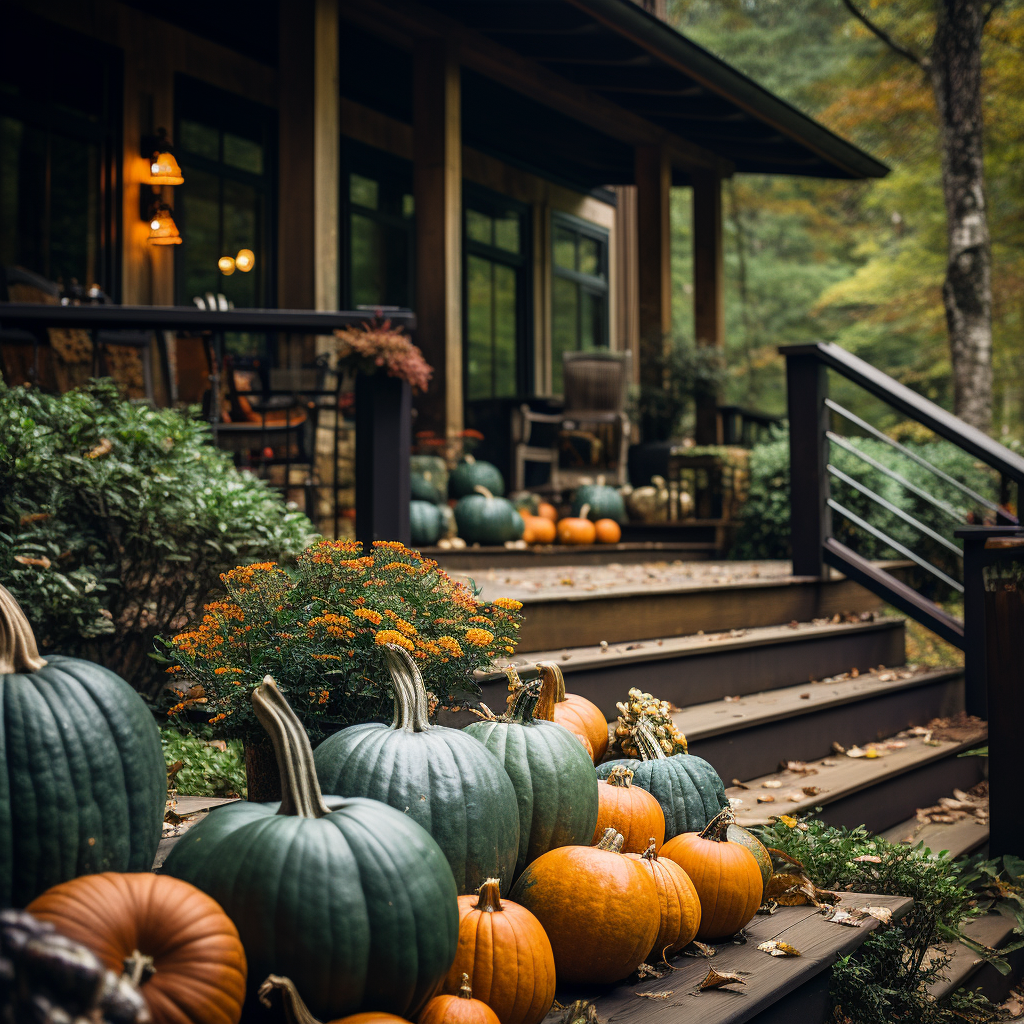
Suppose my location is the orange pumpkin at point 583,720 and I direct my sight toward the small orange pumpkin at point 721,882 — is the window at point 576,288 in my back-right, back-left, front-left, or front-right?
back-left

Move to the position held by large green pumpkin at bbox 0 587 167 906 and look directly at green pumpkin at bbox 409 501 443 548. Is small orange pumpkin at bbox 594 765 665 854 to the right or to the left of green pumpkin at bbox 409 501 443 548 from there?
right

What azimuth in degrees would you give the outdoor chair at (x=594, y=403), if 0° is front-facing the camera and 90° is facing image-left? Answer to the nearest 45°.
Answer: approximately 45°

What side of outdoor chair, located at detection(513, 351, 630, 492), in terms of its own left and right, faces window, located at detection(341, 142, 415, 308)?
right

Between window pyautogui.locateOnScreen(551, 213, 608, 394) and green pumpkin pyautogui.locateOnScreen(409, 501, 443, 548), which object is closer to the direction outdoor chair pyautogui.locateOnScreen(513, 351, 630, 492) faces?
the green pumpkin

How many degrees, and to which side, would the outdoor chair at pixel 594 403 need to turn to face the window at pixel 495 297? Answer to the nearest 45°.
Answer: approximately 135° to its right

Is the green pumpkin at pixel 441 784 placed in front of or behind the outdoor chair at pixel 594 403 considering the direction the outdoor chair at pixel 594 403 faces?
in front

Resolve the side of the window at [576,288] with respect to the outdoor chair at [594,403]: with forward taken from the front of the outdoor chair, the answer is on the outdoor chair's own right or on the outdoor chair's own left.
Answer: on the outdoor chair's own right

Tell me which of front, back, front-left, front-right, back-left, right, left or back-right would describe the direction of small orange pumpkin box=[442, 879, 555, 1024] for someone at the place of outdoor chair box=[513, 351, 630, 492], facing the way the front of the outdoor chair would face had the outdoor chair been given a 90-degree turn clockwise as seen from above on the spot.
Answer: back-left

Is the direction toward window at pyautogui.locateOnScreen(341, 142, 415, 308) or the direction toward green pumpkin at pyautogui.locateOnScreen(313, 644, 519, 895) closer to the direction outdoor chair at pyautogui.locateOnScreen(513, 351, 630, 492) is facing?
the green pumpkin

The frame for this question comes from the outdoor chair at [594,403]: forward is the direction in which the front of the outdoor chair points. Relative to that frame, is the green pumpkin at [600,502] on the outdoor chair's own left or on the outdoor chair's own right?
on the outdoor chair's own left

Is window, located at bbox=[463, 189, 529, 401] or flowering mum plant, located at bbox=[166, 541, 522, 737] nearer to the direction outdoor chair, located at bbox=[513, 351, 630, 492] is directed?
the flowering mum plant
